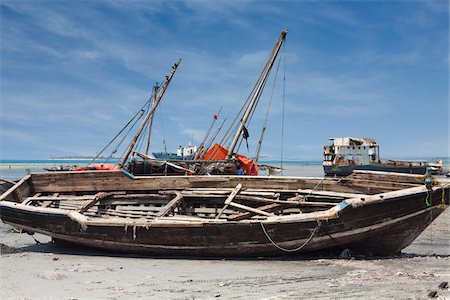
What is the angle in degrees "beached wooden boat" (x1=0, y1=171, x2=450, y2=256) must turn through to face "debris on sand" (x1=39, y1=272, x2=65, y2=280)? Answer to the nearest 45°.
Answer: approximately 135° to its right

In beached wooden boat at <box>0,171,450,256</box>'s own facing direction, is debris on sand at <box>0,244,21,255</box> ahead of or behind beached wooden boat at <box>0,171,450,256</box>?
behind

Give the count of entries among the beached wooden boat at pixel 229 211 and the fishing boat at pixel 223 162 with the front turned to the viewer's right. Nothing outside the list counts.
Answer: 2

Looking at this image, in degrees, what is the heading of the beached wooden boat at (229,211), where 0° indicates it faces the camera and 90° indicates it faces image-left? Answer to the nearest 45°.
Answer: approximately 270°

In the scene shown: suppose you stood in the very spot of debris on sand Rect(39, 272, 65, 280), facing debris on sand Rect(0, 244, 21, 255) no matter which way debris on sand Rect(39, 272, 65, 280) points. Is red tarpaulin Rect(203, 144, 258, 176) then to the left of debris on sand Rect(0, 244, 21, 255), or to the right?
right

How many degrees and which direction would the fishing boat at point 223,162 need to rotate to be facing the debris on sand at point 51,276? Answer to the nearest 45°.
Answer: approximately 90° to its right

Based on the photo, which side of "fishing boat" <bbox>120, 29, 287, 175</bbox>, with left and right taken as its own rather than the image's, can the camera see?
right

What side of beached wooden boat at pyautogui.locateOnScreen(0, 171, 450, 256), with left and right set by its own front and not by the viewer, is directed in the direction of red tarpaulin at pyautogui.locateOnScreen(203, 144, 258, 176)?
left

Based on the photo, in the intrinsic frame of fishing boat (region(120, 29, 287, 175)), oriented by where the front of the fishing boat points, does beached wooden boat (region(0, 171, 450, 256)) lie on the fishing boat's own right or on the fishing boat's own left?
on the fishing boat's own right

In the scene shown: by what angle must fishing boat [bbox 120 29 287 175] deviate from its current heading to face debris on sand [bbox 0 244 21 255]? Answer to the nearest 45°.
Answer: approximately 135° to its right
